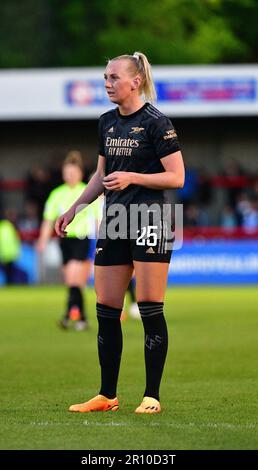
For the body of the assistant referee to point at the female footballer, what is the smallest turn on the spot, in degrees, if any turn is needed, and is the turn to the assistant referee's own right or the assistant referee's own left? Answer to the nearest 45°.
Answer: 0° — they already face them

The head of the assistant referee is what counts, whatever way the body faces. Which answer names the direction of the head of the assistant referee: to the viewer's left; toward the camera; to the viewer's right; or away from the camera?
toward the camera

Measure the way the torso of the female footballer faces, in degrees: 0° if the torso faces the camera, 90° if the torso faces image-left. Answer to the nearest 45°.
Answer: approximately 45°

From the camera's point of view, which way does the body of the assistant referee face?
toward the camera

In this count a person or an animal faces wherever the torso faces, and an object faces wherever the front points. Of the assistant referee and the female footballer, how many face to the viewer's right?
0

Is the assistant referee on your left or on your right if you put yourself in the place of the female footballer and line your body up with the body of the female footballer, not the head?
on your right
